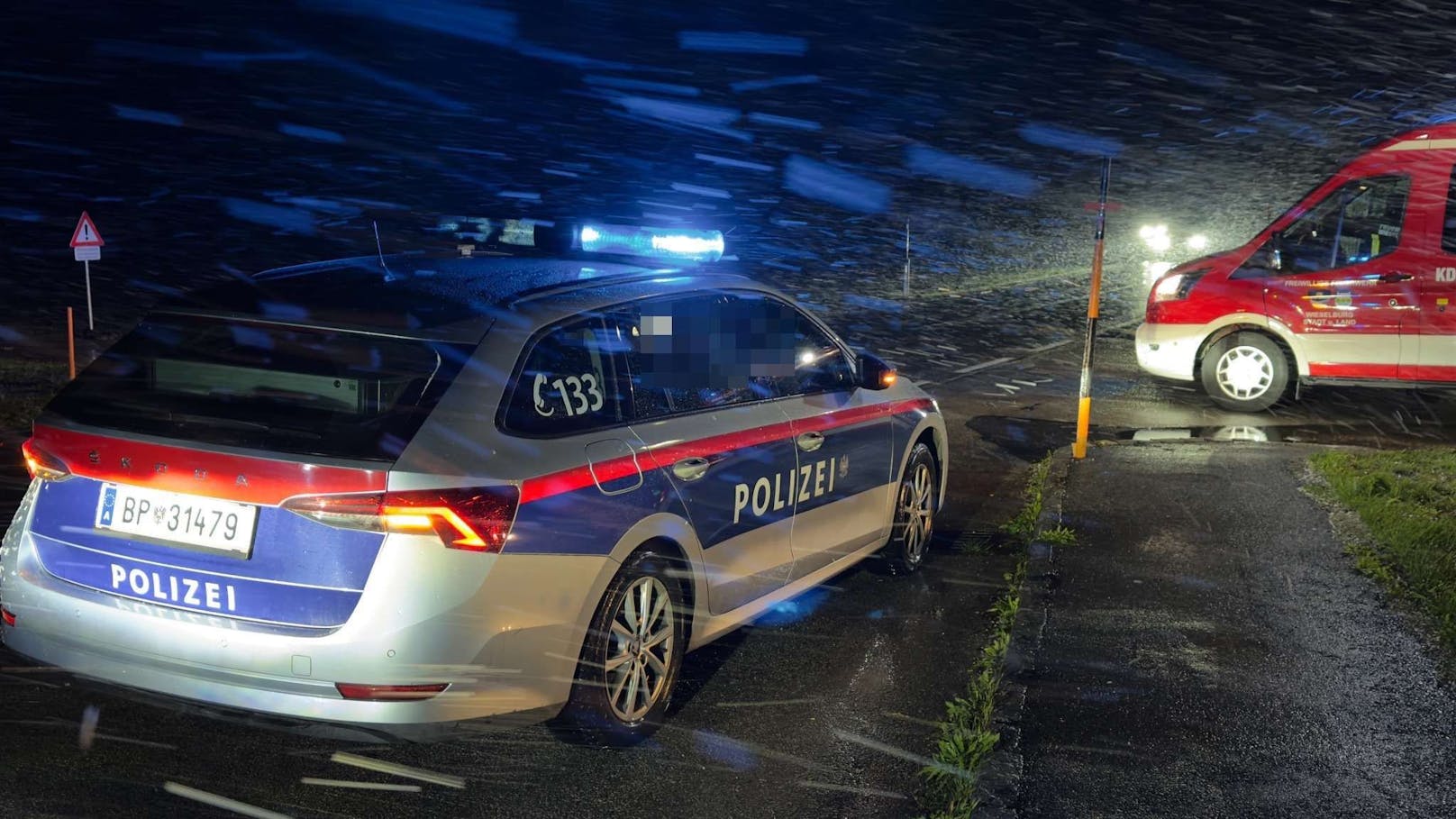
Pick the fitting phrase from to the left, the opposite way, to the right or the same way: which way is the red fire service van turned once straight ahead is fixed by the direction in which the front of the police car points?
to the left

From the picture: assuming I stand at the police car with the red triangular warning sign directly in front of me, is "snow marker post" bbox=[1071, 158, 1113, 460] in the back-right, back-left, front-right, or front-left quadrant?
front-right

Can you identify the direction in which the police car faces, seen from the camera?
facing away from the viewer and to the right of the viewer

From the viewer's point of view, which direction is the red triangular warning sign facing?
toward the camera

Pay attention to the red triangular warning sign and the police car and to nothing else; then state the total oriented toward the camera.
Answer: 1

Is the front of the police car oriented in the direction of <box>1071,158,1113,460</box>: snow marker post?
yes

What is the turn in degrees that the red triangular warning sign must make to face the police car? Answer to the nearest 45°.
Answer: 0° — it already faces it

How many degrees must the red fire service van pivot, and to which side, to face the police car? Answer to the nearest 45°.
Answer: approximately 90° to its left

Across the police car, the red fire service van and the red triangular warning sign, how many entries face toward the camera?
1

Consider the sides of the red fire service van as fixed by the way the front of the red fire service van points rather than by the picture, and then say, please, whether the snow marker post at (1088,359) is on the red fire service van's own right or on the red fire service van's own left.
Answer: on the red fire service van's own left

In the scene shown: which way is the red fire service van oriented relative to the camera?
to the viewer's left

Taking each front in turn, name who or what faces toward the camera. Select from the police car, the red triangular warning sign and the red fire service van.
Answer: the red triangular warning sign

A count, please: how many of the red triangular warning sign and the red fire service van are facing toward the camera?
1

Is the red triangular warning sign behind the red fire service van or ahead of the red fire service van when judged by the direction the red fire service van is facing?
ahead

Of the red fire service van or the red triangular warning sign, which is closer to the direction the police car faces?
the red fire service van

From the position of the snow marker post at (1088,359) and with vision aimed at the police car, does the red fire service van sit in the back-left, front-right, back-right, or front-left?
back-left

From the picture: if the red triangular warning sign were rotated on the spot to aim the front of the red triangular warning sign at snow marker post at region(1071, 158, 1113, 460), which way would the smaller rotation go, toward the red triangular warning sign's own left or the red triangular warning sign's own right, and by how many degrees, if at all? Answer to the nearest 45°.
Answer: approximately 45° to the red triangular warning sign's own left

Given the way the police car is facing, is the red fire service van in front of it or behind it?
in front
